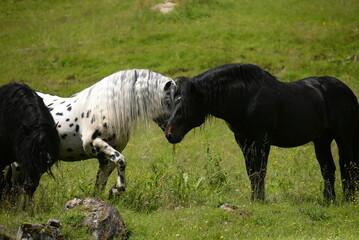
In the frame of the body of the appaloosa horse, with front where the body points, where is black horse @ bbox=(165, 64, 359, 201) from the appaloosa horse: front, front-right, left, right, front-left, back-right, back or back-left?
front

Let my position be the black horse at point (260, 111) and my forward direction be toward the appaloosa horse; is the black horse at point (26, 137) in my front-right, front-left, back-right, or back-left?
front-left

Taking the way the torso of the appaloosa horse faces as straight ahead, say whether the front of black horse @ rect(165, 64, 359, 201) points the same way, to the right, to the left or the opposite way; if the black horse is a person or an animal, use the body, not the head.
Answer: the opposite way

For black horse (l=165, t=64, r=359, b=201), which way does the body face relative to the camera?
to the viewer's left

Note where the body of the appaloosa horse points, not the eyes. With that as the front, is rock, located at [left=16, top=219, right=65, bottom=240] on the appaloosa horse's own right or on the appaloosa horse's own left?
on the appaloosa horse's own right

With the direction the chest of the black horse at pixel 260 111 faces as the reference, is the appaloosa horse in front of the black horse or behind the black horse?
in front

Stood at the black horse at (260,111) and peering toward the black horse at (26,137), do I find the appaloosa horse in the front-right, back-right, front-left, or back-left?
front-right

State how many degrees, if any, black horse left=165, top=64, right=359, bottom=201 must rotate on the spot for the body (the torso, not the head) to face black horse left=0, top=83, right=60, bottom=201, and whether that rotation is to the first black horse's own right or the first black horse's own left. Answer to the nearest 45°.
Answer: approximately 45° to the first black horse's own left

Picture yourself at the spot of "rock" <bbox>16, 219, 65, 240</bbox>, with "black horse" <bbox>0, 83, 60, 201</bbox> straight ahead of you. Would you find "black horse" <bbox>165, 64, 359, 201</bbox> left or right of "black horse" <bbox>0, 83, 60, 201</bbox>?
right

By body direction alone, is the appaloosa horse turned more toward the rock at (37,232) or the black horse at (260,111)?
the black horse

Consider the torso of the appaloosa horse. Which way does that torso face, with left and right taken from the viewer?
facing to the right of the viewer

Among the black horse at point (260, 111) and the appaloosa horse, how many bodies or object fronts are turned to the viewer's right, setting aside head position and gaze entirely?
1

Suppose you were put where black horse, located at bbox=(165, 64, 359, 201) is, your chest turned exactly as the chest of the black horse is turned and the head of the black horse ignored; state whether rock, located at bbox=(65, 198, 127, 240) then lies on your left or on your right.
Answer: on your left

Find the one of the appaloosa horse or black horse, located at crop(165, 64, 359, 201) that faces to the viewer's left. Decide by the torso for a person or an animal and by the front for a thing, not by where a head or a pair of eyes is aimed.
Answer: the black horse

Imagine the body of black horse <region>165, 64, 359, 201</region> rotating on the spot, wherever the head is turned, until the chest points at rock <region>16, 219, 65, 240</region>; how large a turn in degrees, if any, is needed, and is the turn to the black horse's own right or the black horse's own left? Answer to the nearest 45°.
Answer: approximately 45° to the black horse's own left
